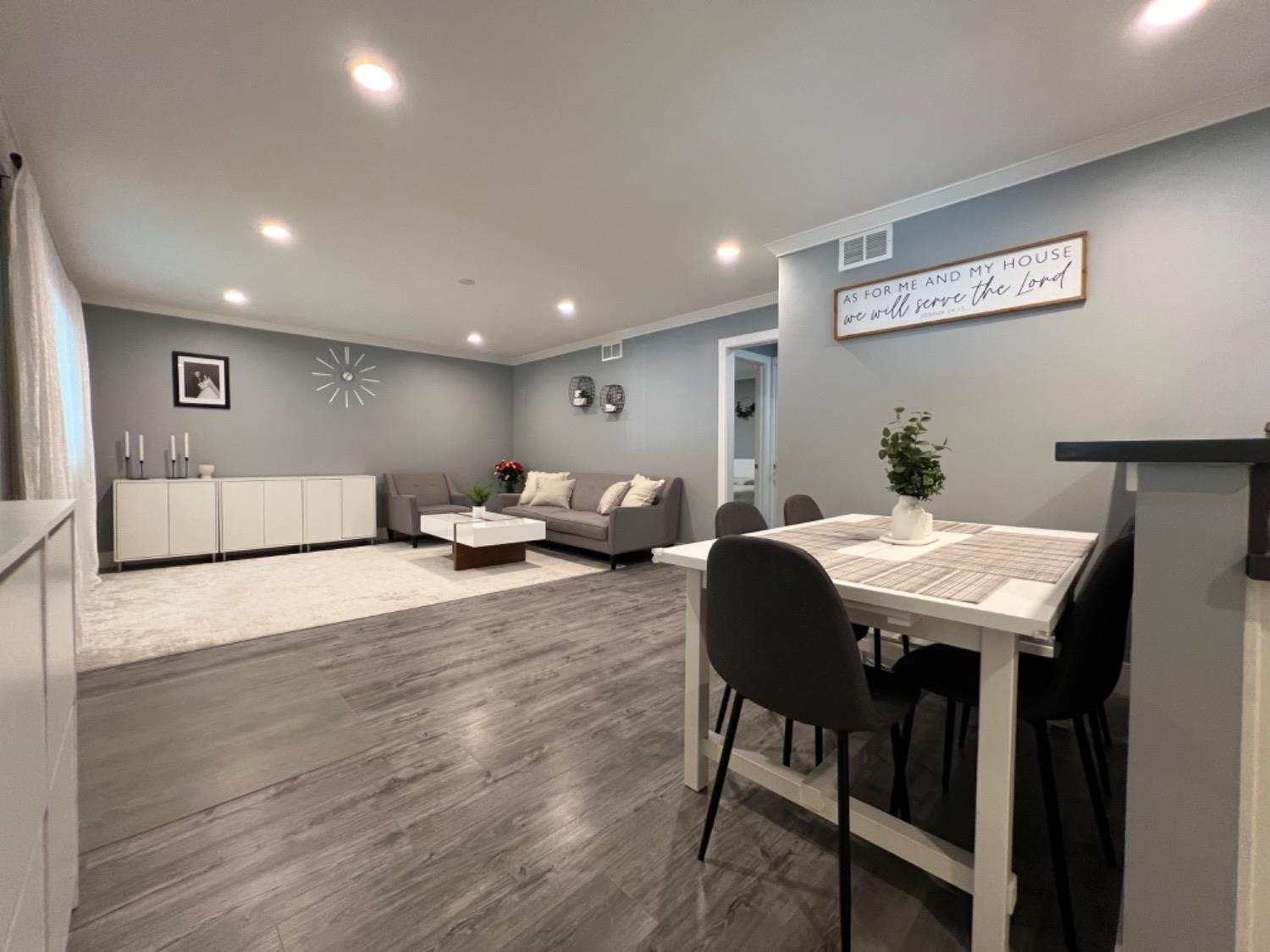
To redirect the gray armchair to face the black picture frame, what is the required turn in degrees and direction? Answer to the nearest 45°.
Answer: approximately 135° to its right

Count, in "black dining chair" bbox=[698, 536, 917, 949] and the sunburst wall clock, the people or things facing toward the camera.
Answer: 1

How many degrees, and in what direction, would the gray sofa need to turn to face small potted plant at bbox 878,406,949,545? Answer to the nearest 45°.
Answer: approximately 45° to its left

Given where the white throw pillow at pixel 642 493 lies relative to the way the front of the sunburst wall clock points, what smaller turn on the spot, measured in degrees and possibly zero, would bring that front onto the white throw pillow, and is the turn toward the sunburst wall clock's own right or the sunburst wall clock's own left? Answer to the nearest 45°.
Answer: approximately 45° to the sunburst wall clock's own left

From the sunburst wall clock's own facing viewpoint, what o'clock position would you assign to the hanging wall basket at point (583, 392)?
The hanging wall basket is roughly at 10 o'clock from the sunburst wall clock.

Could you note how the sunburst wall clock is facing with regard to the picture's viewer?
facing the viewer

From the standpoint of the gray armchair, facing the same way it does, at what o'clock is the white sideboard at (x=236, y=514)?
The white sideboard is roughly at 4 o'clock from the gray armchair.

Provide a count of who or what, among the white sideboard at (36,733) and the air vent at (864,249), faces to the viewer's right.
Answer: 1

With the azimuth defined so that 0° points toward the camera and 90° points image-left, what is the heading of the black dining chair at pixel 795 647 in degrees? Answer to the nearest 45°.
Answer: approximately 225°

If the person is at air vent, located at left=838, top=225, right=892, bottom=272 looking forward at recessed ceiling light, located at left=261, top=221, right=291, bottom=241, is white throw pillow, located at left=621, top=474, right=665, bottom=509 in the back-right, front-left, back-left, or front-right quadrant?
front-right

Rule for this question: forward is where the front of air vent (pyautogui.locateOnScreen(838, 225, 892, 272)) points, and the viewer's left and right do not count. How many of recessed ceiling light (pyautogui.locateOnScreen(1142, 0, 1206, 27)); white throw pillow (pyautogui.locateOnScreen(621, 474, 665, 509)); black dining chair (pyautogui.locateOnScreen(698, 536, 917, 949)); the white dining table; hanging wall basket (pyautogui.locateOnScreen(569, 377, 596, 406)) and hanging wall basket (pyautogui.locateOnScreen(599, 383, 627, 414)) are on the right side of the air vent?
3

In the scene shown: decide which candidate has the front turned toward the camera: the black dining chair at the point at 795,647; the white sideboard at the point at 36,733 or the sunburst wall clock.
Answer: the sunburst wall clock

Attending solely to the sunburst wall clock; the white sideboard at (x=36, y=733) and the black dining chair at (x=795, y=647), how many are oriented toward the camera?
1

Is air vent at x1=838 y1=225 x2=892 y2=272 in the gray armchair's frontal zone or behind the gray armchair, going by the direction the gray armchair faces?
frontal zone

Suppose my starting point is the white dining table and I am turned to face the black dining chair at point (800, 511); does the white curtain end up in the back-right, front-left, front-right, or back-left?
front-left

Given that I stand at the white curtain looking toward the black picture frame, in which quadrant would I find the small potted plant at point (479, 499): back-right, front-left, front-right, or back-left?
front-right

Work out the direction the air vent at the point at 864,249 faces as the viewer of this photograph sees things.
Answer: facing the viewer and to the left of the viewer

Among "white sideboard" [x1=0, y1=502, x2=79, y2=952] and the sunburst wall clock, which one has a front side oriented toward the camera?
the sunburst wall clock

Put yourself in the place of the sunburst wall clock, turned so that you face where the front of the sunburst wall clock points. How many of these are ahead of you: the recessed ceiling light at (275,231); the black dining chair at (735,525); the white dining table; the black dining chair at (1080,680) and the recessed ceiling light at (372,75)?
5

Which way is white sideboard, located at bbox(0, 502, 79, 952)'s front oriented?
to the viewer's right

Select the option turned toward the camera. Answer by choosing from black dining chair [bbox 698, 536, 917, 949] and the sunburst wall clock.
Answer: the sunburst wall clock

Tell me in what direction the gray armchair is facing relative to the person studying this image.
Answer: facing the viewer and to the right of the viewer

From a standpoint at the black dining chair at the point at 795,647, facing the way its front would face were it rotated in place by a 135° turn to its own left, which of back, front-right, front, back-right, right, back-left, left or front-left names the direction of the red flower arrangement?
front-right

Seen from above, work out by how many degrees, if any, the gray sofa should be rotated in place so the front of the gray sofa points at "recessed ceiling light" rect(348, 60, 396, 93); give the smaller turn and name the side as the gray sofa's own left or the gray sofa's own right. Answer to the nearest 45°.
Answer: approximately 45° to the gray sofa's own left
